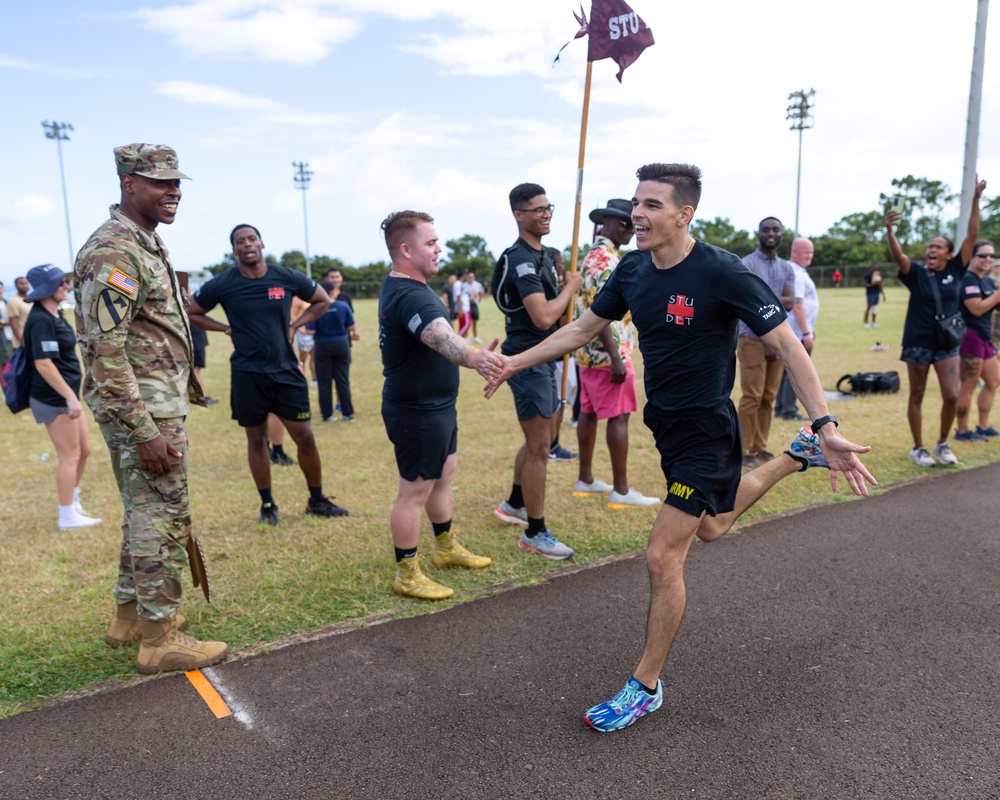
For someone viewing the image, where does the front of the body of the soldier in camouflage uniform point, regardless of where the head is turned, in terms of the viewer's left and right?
facing to the right of the viewer

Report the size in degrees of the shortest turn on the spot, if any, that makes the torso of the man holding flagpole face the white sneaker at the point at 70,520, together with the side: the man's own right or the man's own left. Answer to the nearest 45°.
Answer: approximately 180°

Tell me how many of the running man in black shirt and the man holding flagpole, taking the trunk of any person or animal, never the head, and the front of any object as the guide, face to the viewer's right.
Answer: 1

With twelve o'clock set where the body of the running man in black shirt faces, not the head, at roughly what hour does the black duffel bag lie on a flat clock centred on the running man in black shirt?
The black duffel bag is roughly at 5 o'clock from the running man in black shirt.

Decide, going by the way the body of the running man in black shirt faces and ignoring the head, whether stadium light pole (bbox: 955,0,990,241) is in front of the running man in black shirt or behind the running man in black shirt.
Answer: behind
